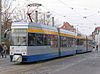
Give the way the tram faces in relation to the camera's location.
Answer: facing the viewer and to the left of the viewer
